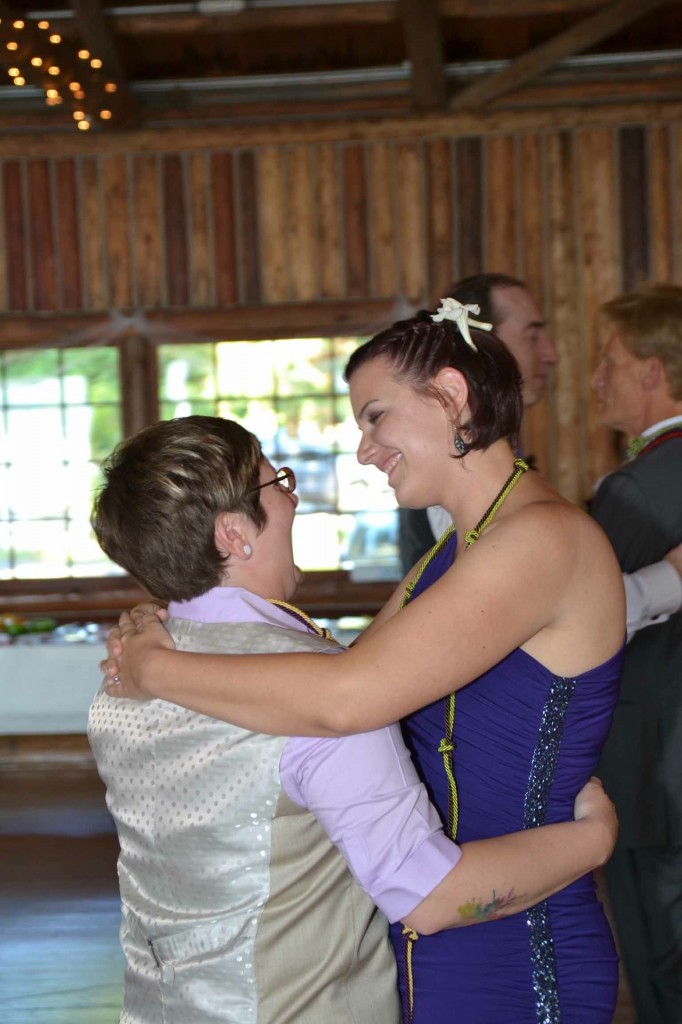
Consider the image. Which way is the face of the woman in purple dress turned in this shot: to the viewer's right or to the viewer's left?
to the viewer's left

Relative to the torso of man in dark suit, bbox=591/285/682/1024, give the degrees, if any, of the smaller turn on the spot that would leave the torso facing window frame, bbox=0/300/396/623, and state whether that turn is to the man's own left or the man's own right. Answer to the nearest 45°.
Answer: approximately 45° to the man's own right

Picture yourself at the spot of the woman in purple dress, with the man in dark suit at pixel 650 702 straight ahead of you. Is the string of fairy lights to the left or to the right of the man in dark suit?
left

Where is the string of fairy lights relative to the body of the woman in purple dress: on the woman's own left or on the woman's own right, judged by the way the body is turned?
on the woman's own right

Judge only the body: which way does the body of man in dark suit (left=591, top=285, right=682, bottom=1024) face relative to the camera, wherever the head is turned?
to the viewer's left

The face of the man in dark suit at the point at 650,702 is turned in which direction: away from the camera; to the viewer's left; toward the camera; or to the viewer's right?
to the viewer's left

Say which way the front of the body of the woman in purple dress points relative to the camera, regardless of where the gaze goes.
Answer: to the viewer's left

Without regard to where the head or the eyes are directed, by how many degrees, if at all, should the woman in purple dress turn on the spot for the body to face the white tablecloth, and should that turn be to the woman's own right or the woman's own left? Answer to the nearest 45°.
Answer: approximately 90° to the woman's own right

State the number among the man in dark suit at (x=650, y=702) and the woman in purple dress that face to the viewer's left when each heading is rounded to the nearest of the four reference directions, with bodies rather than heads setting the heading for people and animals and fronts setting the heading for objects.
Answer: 2

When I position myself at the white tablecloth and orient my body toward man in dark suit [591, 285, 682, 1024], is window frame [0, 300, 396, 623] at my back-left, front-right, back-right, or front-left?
back-left

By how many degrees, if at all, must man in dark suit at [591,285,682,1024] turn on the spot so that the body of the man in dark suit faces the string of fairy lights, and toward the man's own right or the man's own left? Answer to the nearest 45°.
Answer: approximately 45° to the man's own right
